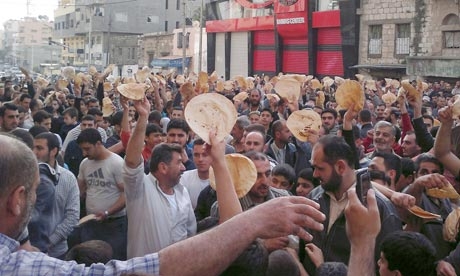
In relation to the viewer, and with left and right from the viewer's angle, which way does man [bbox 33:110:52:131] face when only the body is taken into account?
facing the viewer and to the right of the viewer

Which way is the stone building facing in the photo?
toward the camera

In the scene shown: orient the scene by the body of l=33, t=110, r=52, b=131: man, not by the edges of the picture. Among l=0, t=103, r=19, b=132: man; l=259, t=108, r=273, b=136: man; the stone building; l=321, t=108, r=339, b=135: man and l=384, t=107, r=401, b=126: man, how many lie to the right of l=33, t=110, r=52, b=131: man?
1

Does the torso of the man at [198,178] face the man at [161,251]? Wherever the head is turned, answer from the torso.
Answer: yes

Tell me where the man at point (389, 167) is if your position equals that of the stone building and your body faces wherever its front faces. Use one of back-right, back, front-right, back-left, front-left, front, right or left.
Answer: front

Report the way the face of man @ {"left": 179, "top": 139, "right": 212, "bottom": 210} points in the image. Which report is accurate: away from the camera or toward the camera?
toward the camera

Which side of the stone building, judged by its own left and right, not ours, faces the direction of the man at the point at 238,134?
front

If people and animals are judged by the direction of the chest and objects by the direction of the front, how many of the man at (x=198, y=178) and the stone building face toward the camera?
2

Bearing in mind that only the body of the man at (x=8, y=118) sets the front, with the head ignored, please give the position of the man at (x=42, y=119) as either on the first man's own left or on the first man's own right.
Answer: on the first man's own left
